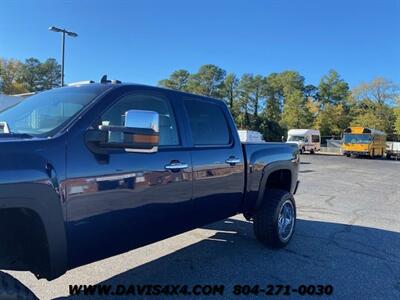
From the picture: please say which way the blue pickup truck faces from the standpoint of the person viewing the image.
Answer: facing the viewer and to the left of the viewer

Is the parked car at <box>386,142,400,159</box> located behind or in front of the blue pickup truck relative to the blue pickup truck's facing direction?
behind
